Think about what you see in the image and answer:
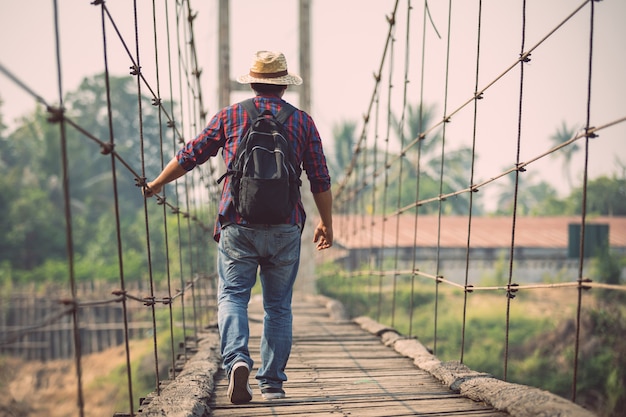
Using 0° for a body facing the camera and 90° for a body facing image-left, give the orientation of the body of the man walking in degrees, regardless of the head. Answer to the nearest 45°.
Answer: approximately 180°

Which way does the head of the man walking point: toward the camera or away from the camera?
away from the camera

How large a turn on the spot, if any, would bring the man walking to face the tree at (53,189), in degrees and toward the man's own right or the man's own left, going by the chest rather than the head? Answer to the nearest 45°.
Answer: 0° — they already face it

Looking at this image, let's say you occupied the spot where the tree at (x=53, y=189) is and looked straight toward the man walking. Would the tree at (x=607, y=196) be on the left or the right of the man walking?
left

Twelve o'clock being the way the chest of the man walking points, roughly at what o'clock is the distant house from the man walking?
The distant house is roughly at 1 o'clock from the man walking.
